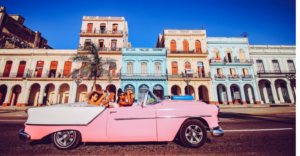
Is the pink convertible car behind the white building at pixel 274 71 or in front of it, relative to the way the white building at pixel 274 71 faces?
in front

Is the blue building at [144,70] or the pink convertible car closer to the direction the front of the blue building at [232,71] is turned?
the pink convertible car

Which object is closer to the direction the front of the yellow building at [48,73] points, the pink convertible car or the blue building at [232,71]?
the pink convertible car

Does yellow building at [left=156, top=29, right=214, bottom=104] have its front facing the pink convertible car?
yes

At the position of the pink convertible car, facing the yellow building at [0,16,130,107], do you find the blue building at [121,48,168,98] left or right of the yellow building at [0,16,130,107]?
right

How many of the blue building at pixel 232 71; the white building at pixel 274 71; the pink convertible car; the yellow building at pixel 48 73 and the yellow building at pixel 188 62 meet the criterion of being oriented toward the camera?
4

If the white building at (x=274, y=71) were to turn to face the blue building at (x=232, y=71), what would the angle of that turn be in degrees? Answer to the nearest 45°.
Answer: approximately 45° to its right

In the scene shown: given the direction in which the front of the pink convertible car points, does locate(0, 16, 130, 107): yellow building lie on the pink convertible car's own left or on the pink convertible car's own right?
on the pink convertible car's own left

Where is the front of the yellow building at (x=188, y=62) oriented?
toward the camera

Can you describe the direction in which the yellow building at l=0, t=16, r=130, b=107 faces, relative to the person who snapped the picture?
facing the viewer

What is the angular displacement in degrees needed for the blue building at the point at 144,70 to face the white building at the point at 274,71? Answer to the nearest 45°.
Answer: approximately 90° to its left

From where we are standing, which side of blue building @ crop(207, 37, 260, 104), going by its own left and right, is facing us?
front

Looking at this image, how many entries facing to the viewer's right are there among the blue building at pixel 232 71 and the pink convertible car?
1

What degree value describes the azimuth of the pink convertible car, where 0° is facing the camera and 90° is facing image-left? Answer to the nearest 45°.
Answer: approximately 270°

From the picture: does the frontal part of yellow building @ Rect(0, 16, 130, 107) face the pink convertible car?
yes
